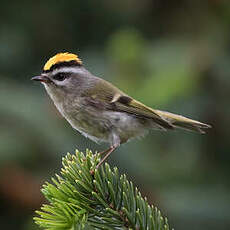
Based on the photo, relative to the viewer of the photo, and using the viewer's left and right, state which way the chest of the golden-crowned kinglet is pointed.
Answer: facing to the left of the viewer
